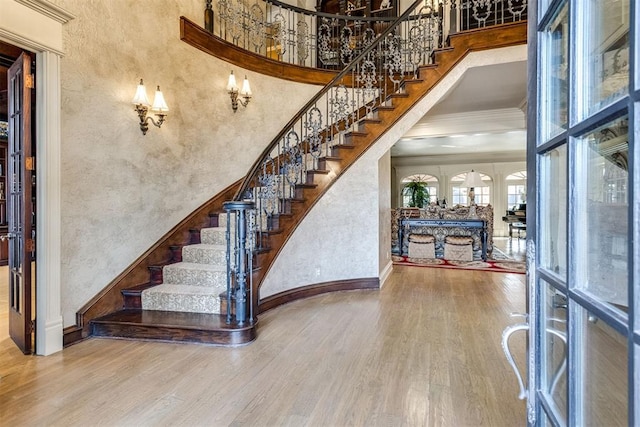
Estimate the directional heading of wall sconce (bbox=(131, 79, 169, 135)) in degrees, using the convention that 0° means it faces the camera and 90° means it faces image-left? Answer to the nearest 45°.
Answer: approximately 315°

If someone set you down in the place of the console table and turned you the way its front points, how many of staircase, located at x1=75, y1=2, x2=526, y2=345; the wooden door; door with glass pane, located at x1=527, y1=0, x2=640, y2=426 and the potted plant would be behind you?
1

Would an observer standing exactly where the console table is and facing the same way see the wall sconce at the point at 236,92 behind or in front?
in front

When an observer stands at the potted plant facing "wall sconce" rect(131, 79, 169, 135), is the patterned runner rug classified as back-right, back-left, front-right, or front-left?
front-left

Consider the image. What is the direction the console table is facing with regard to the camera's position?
facing the viewer

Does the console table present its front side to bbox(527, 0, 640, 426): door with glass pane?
yes

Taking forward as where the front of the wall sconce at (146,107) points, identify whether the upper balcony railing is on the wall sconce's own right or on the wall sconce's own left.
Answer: on the wall sconce's own left

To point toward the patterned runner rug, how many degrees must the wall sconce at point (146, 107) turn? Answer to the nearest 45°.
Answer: approximately 45° to its left

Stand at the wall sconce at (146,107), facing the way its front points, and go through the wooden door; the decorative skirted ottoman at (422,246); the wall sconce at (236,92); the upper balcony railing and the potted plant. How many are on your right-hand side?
1

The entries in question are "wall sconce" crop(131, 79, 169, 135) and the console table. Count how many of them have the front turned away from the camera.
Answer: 0
